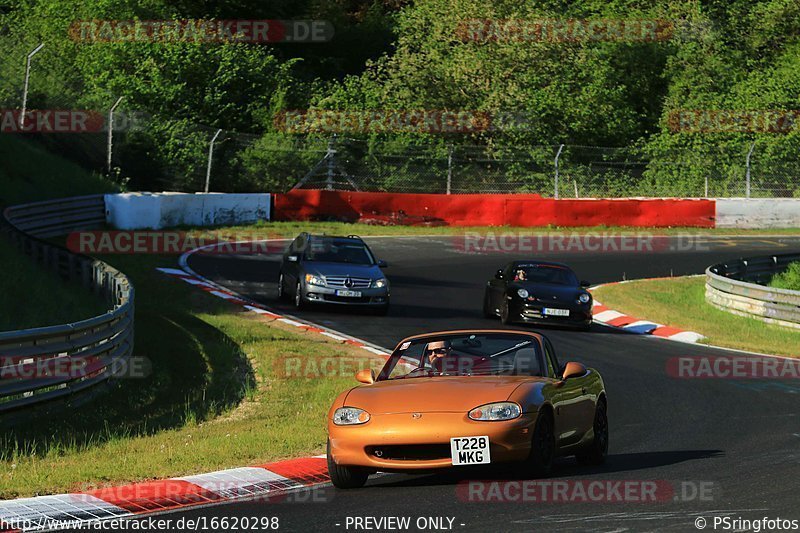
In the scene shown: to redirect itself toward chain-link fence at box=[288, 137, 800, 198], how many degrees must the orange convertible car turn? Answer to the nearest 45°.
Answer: approximately 135° to its right

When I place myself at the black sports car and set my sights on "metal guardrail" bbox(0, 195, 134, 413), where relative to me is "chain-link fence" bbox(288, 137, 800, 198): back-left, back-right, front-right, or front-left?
back-right

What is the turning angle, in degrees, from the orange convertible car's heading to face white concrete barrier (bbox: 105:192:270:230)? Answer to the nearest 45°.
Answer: approximately 135° to its right

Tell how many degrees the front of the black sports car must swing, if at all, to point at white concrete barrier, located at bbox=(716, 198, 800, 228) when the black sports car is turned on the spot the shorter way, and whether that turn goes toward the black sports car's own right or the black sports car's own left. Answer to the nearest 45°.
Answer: approximately 135° to the black sports car's own left

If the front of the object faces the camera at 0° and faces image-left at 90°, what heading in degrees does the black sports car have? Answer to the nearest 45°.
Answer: approximately 315°

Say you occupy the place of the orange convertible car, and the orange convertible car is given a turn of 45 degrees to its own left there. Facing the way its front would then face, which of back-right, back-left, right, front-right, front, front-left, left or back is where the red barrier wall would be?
back

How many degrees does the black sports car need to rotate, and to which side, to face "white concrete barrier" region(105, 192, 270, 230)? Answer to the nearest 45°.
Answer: approximately 180°

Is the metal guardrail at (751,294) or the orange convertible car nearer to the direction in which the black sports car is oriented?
the orange convertible car

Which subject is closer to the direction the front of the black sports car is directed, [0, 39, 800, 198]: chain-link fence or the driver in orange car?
the driver in orange car

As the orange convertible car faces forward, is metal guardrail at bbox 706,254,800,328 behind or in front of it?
behind

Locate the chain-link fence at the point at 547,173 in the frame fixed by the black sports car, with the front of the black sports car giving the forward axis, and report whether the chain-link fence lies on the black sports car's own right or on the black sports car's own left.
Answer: on the black sports car's own left

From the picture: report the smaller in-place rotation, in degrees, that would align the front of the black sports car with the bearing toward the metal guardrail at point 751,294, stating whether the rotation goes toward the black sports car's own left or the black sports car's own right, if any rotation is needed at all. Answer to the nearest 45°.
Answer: approximately 90° to the black sports car's own left

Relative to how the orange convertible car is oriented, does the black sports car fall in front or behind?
behind

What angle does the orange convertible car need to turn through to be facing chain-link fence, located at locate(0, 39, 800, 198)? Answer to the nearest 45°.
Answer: approximately 135° to its right
